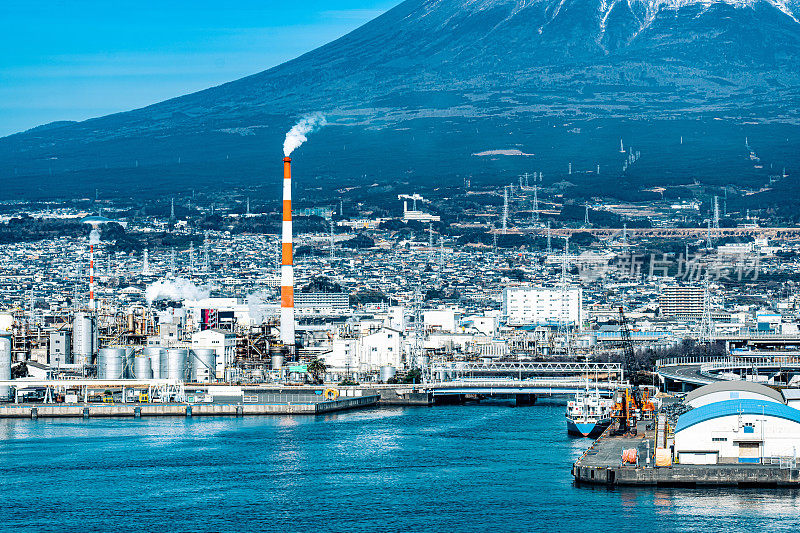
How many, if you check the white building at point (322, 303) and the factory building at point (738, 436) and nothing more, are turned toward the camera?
2

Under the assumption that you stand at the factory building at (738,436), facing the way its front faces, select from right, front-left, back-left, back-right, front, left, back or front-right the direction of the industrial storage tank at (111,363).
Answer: back-right

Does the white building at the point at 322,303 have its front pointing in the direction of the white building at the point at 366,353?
yes

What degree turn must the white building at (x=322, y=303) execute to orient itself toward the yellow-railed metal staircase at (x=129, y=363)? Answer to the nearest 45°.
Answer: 0° — it already faces it

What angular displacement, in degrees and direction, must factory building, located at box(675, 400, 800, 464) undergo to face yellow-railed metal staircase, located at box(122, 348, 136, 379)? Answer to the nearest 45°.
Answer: approximately 135° to its right

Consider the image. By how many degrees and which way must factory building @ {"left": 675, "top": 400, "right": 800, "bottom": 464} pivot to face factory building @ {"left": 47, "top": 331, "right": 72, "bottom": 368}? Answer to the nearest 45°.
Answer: approximately 135° to its right

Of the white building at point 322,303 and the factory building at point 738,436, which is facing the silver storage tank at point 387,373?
the white building

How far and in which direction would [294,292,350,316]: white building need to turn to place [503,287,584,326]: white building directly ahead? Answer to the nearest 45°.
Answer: approximately 45° to its left

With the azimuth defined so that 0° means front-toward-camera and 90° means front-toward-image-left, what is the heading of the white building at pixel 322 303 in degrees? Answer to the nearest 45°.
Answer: approximately 0°
